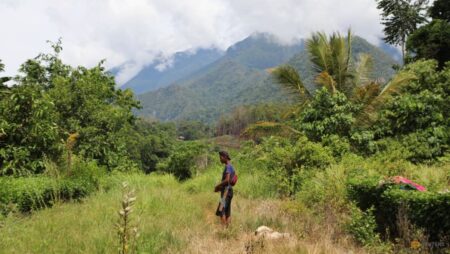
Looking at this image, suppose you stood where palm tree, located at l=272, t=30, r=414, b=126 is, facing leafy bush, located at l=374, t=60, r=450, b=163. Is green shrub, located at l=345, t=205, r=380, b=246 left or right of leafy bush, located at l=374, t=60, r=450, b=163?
right

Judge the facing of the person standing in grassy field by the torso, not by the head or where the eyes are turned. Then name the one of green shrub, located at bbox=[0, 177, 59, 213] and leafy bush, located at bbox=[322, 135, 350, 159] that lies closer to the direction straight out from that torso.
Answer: the green shrub

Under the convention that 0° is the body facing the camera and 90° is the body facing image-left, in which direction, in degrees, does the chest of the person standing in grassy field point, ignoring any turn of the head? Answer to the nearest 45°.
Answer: approximately 90°

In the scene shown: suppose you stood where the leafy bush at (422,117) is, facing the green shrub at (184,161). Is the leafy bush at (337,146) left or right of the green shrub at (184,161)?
left

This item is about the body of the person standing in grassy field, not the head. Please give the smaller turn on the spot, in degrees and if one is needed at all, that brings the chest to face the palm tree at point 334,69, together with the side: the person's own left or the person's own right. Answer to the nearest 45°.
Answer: approximately 135° to the person's own right

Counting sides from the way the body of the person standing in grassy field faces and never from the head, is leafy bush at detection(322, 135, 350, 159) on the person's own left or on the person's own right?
on the person's own right

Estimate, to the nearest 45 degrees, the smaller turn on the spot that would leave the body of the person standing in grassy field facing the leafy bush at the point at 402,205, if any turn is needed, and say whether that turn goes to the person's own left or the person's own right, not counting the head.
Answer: approximately 135° to the person's own left

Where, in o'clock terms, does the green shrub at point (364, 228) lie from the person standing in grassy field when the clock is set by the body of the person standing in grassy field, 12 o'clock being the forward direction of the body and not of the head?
The green shrub is roughly at 7 o'clock from the person standing in grassy field.

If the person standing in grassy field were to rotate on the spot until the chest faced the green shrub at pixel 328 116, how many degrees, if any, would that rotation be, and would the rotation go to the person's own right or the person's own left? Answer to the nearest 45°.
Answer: approximately 135° to the person's own right

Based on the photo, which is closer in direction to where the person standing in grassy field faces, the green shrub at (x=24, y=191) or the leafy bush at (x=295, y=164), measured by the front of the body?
the green shrub

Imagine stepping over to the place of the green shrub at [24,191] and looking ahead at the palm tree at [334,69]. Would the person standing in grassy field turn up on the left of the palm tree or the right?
right

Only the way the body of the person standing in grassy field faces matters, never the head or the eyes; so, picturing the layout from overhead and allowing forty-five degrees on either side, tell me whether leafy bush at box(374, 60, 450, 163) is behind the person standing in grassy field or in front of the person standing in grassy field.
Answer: behind
